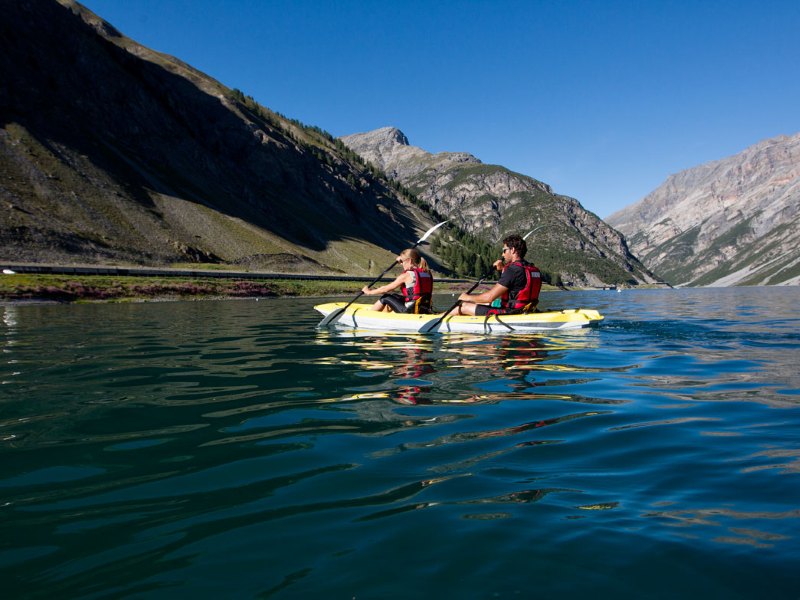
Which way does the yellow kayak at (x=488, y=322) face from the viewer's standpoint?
to the viewer's left

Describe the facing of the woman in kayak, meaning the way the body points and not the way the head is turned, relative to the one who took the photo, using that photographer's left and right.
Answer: facing to the left of the viewer

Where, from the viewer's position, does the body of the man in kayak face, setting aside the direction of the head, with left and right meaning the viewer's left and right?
facing to the left of the viewer

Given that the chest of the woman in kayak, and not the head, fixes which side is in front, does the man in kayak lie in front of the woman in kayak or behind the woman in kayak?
behind

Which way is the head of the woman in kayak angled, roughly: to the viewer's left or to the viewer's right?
to the viewer's left
